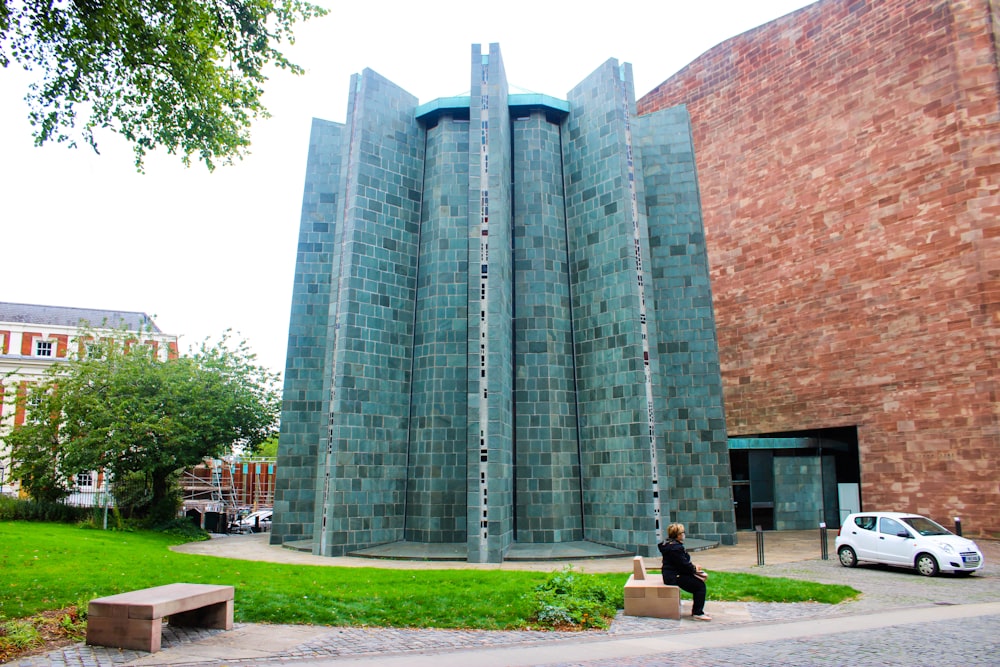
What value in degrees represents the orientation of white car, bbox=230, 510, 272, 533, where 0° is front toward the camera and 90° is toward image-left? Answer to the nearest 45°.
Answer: approximately 45°

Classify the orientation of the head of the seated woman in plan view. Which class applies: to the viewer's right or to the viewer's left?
to the viewer's right

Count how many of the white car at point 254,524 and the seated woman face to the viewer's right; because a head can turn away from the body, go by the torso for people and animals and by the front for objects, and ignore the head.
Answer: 1

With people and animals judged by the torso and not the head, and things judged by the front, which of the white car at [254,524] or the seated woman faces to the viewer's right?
the seated woman

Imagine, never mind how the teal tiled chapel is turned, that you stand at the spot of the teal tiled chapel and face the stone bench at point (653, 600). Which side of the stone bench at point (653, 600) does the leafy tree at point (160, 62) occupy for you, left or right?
right

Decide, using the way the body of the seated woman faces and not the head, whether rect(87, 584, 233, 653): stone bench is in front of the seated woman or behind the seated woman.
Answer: behind

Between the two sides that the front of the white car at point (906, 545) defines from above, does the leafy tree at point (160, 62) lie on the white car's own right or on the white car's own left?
on the white car's own right

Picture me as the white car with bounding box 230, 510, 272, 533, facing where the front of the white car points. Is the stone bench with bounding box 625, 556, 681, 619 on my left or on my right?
on my left

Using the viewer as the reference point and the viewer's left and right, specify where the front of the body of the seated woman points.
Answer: facing to the right of the viewer

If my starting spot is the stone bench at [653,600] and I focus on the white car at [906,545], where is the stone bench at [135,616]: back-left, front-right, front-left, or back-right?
back-left
